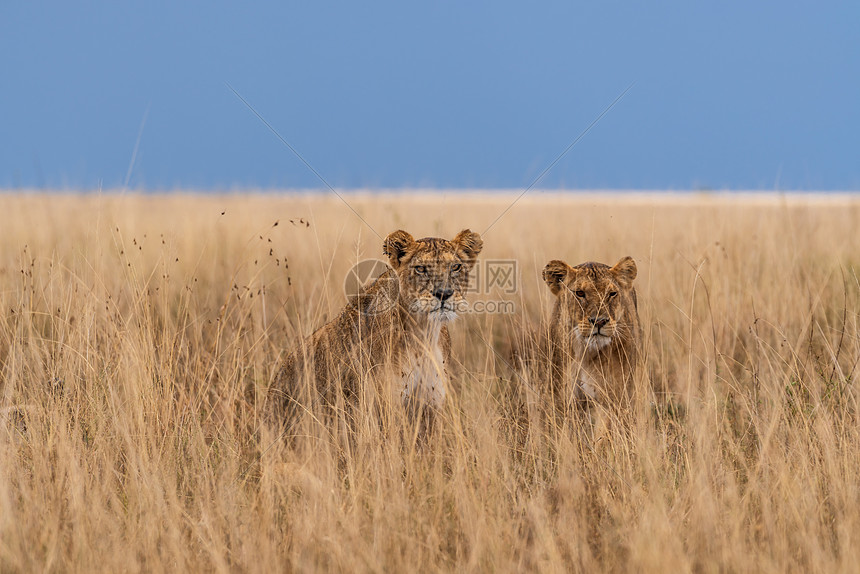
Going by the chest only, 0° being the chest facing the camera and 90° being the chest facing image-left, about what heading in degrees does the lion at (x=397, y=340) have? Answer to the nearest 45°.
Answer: approximately 315°

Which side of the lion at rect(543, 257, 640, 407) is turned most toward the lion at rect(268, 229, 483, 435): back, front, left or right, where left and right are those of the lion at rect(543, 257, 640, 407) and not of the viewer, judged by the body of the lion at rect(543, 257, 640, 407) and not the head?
right

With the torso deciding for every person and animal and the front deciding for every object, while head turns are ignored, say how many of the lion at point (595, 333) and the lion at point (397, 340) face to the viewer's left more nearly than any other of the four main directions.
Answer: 0

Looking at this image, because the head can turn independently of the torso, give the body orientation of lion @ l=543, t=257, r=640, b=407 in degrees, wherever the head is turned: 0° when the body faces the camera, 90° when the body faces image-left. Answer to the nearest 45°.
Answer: approximately 0°

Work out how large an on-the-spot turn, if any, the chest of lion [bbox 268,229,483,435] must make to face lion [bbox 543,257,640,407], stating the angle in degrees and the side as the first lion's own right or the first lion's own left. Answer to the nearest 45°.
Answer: approximately 45° to the first lion's own left
